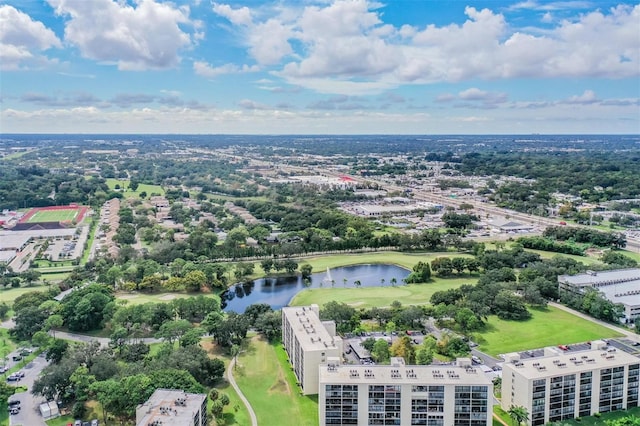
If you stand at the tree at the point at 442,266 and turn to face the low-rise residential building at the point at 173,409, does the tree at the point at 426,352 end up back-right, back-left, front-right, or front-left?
front-left

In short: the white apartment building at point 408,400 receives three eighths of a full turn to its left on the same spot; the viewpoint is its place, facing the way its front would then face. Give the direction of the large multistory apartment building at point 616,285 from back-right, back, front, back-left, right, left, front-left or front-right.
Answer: front

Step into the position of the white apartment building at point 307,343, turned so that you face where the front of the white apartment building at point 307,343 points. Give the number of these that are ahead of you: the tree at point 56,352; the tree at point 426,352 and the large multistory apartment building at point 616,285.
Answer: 1

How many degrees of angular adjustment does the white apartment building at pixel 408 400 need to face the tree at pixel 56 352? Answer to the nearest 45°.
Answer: approximately 90° to its right

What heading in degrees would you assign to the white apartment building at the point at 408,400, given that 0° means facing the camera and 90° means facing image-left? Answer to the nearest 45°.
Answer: approximately 0°

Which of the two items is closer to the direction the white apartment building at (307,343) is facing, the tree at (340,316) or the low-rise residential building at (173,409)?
the low-rise residential building

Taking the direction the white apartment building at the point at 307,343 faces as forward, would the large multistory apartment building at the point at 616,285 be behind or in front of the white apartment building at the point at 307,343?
behind

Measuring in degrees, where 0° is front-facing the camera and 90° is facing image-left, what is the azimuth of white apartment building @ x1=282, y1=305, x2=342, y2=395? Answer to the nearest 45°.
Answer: approximately 90°

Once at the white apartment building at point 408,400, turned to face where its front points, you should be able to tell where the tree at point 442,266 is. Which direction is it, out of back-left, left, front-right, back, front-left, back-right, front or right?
back

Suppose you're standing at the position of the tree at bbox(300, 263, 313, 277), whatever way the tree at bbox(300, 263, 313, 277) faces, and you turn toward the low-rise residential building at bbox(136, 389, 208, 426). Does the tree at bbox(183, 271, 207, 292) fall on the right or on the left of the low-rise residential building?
right

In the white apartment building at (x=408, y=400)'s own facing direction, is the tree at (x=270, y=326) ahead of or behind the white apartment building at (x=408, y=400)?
behind

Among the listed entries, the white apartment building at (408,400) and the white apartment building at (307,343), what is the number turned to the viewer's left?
1

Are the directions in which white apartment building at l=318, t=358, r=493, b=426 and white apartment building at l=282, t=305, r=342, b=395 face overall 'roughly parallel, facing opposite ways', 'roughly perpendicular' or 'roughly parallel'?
roughly perpendicular

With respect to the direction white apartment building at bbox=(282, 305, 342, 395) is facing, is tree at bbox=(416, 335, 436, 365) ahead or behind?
behind

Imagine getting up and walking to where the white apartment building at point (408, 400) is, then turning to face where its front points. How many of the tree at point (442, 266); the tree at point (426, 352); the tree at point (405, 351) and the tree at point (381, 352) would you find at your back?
4

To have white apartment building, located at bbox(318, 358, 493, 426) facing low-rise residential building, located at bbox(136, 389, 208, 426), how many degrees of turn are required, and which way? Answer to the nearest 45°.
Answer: approximately 90° to its right
